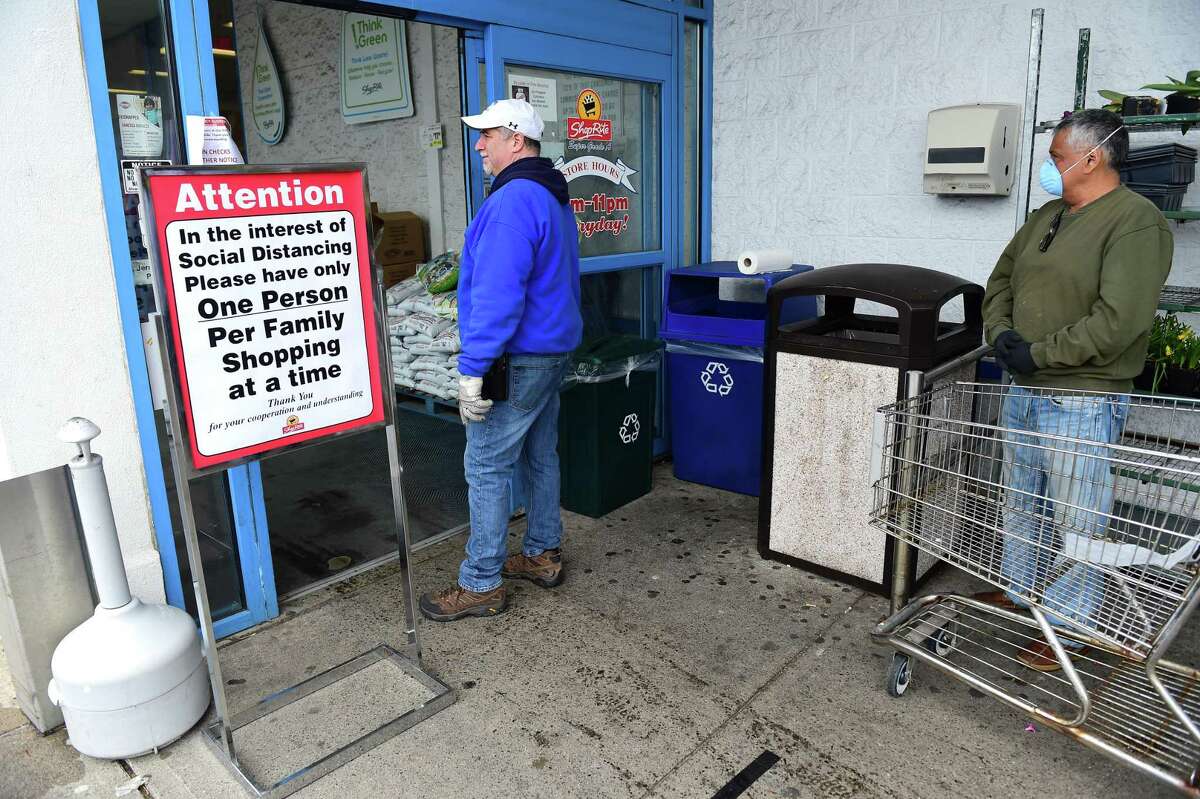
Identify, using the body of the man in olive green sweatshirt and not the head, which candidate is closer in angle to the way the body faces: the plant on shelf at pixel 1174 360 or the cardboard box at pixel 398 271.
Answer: the cardboard box

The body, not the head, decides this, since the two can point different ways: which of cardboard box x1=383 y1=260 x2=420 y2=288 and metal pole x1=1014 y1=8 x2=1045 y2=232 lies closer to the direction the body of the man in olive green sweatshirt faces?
the cardboard box

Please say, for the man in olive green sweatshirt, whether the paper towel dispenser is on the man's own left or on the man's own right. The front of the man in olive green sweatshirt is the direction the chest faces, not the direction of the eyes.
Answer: on the man's own right

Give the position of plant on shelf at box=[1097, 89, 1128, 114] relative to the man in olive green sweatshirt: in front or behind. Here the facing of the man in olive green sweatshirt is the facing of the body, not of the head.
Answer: behind

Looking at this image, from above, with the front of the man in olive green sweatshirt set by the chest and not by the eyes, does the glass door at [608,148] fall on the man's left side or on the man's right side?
on the man's right side

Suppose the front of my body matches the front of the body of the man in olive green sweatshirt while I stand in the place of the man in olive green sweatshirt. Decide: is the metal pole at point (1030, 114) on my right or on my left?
on my right

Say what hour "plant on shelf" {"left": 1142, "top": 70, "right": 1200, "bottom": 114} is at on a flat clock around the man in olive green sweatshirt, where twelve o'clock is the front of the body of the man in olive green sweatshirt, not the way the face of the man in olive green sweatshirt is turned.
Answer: The plant on shelf is roughly at 5 o'clock from the man in olive green sweatshirt.

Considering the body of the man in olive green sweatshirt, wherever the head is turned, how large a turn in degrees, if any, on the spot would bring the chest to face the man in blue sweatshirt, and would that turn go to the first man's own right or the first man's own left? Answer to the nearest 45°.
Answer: approximately 45° to the first man's own right

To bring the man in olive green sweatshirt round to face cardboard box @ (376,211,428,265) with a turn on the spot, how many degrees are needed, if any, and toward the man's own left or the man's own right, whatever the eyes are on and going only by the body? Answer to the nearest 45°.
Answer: approximately 45° to the man's own right

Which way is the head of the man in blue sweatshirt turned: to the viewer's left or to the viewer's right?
to the viewer's left

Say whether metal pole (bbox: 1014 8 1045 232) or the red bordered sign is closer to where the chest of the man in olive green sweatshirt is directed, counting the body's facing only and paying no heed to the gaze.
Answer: the red bordered sign

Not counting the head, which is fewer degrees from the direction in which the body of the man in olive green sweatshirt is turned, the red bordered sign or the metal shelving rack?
the red bordered sign

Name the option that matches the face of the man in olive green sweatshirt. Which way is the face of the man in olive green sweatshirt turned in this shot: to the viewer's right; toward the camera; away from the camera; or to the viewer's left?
to the viewer's left

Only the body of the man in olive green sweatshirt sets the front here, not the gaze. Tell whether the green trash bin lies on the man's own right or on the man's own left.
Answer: on the man's own right
